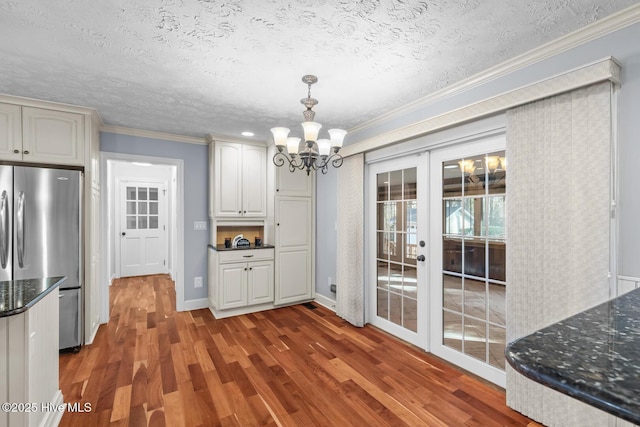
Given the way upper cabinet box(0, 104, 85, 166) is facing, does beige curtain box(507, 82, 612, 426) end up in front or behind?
in front

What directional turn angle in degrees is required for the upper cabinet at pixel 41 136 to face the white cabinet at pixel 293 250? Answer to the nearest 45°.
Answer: approximately 45° to its left

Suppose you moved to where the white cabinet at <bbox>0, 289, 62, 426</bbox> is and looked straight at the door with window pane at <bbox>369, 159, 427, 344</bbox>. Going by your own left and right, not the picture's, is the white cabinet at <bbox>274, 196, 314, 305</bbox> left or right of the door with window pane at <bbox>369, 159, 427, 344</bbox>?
left

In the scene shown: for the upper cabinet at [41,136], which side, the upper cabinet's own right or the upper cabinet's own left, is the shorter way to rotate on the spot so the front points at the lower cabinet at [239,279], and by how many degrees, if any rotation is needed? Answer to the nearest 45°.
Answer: approximately 45° to the upper cabinet's own left

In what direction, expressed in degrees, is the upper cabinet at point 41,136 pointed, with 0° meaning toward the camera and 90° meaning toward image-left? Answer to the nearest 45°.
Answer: approximately 315°

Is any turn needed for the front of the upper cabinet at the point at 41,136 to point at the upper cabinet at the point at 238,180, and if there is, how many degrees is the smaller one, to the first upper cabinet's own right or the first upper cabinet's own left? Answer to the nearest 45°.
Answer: approximately 45° to the first upper cabinet's own left

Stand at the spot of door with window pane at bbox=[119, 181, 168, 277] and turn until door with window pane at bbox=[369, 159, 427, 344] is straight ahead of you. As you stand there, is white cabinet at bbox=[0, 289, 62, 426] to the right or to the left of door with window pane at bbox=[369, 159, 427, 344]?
right

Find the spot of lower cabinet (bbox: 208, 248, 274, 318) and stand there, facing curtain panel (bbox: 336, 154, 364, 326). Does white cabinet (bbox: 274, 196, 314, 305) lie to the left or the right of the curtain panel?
left

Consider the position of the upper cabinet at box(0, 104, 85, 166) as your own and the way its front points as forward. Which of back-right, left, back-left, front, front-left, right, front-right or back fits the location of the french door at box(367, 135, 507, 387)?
front

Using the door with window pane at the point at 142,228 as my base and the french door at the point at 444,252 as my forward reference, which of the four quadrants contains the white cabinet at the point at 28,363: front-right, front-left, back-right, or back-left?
front-right

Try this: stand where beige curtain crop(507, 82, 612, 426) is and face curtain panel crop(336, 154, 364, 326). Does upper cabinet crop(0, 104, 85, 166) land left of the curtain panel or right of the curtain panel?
left
